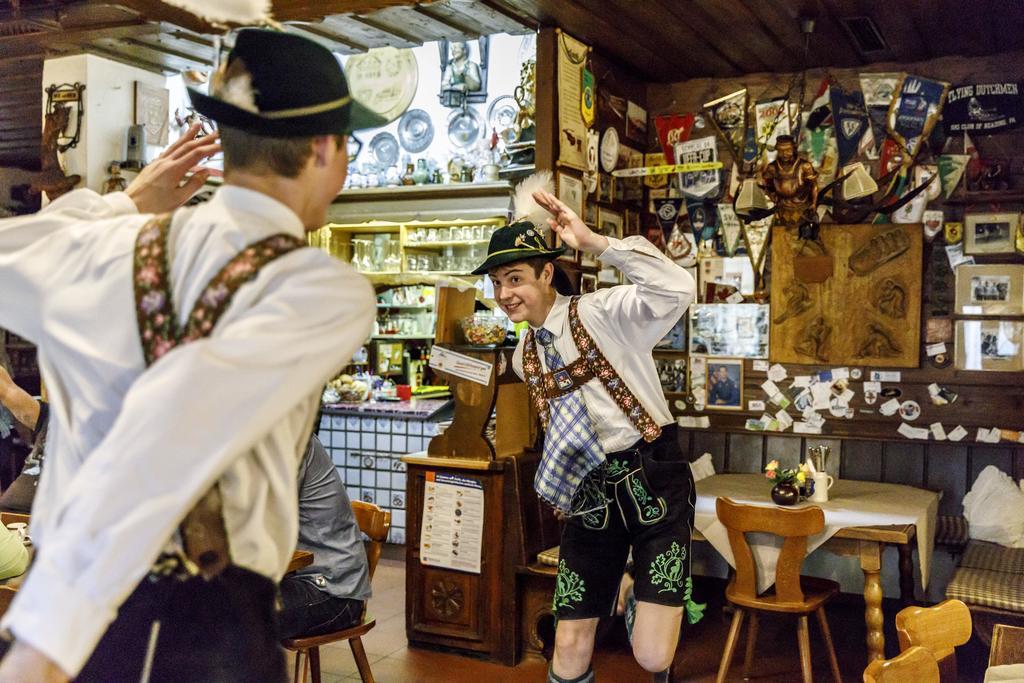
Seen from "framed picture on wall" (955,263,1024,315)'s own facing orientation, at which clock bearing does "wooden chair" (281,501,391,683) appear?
The wooden chair is roughly at 1 o'clock from the framed picture on wall.

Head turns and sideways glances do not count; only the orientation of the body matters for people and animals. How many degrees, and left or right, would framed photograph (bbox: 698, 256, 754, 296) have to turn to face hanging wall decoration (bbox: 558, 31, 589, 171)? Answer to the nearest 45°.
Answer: approximately 45° to its right

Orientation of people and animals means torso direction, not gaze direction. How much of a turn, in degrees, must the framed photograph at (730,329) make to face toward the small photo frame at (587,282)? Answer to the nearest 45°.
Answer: approximately 45° to its right

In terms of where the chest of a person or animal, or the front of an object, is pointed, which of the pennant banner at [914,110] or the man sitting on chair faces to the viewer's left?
the man sitting on chair

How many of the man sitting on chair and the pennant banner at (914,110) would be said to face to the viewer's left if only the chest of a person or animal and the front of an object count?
1

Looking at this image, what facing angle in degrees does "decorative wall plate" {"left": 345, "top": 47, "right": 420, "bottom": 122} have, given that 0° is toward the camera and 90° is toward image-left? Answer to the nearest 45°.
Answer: approximately 0°
